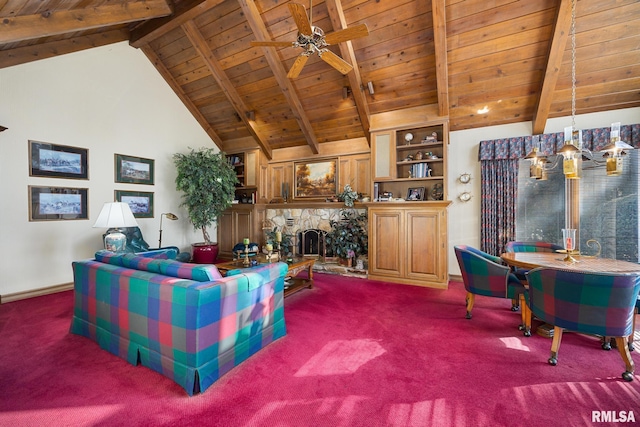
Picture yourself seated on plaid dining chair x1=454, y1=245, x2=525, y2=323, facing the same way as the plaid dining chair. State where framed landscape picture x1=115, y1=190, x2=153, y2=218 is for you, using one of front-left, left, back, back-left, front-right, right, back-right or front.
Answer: back

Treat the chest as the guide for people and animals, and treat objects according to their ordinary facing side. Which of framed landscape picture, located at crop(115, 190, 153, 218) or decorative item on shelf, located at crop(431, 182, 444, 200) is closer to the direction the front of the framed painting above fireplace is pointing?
the framed landscape picture

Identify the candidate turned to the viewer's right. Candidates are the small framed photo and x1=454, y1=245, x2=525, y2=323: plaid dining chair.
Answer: the plaid dining chair

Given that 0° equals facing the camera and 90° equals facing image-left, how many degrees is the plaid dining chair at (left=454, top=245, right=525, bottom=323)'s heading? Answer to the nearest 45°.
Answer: approximately 270°

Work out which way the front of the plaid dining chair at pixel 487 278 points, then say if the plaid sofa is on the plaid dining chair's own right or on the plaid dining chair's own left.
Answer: on the plaid dining chair's own right

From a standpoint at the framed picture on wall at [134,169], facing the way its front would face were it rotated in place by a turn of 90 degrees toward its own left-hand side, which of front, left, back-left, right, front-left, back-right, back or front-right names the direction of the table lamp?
back-right

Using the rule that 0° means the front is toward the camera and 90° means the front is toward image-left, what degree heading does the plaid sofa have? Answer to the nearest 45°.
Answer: approximately 225°

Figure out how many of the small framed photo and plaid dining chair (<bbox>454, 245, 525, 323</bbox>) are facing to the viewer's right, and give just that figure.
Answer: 1

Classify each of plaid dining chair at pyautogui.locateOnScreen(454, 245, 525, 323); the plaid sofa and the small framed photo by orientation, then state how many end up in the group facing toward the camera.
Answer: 1

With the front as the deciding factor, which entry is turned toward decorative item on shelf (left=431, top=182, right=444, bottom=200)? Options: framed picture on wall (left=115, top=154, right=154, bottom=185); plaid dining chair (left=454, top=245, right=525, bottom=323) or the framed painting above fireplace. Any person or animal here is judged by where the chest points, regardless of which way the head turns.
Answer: the framed picture on wall

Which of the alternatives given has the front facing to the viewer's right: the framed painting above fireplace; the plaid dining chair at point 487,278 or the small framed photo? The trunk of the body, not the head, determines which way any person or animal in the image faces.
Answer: the plaid dining chair

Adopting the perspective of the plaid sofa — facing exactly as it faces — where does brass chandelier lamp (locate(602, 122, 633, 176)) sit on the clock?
The brass chandelier lamp is roughly at 2 o'clock from the plaid sofa.

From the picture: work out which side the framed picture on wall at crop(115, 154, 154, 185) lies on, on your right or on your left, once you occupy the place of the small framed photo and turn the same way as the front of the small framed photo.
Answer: on your right

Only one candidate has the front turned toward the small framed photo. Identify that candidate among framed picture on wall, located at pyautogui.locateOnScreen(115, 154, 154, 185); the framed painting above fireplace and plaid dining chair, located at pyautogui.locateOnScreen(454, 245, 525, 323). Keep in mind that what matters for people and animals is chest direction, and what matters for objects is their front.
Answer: the framed picture on wall

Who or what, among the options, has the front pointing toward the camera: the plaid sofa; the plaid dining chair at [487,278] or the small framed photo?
the small framed photo

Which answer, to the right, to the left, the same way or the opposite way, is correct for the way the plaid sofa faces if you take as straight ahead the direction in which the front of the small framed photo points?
the opposite way

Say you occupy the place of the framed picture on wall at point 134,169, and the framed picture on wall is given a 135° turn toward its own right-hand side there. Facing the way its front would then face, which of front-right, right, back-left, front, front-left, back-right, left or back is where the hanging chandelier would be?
back-left

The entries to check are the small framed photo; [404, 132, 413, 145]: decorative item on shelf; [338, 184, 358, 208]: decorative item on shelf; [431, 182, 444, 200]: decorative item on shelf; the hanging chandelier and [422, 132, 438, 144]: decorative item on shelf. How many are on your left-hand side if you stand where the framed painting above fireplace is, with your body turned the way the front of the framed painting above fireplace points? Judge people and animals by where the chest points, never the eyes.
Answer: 6

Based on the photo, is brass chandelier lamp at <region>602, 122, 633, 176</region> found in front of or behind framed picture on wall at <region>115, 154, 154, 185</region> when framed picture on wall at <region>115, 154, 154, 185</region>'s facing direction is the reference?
in front
